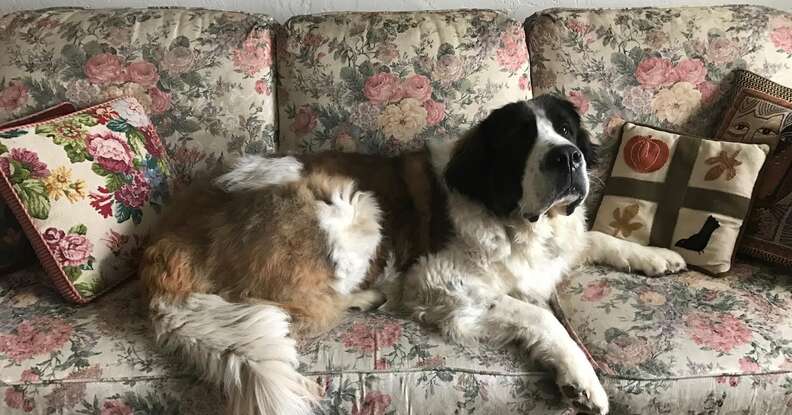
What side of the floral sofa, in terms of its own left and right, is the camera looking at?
front

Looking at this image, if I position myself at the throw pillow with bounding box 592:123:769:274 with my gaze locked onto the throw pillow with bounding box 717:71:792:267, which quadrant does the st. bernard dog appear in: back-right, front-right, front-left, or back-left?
back-right

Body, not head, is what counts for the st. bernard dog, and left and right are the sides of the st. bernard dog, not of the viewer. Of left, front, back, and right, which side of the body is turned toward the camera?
right

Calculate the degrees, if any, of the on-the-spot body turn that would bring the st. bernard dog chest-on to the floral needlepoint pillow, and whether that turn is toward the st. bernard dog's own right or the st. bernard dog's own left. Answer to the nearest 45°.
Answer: approximately 180°
